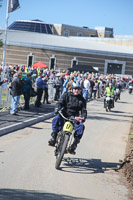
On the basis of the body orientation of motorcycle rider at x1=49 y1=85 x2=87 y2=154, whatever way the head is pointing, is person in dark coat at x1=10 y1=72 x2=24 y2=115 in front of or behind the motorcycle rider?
behind

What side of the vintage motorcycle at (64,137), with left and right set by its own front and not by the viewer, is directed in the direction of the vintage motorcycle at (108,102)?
back

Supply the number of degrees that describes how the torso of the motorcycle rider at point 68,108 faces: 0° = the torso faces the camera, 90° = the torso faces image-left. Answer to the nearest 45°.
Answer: approximately 0°

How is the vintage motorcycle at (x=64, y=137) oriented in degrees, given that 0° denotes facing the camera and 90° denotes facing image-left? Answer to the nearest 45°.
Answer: approximately 0°
